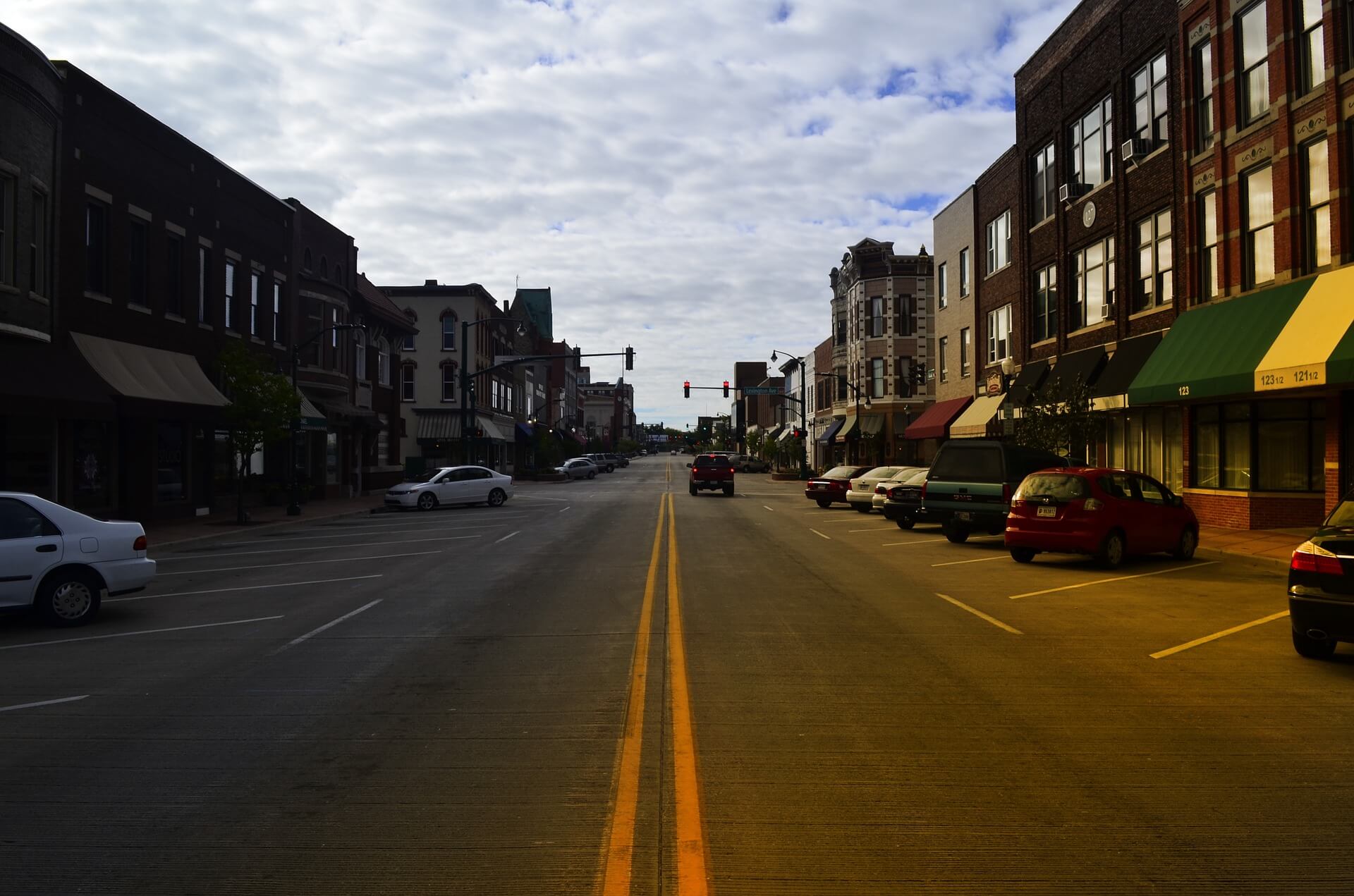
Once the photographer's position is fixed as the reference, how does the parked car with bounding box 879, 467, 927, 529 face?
facing away from the viewer and to the right of the viewer

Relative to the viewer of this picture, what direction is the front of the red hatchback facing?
facing away from the viewer and to the right of the viewer

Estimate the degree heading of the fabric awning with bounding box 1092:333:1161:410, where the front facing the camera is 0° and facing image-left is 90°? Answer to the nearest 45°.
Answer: approximately 45°

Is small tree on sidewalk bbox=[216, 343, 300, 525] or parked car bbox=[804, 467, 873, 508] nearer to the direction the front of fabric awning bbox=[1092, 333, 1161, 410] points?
the small tree on sidewalk

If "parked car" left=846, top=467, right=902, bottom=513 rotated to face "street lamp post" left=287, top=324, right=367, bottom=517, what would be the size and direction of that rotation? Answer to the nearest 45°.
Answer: approximately 135° to its left

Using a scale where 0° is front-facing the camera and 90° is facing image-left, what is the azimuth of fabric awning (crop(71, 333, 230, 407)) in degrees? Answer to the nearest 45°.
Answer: approximately 315°

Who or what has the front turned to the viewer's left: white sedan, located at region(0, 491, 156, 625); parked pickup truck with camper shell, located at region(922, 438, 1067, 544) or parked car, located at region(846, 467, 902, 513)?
the white sedan

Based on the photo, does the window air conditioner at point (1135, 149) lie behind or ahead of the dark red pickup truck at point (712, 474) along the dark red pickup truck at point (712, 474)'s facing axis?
behind

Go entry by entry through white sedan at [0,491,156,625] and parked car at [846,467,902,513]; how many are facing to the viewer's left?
1

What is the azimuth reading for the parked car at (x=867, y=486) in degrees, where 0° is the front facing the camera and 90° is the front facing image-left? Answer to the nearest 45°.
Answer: approximately 225°

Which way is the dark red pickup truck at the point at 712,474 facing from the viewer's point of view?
away from the camera

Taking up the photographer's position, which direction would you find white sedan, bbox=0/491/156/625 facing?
facing to the left of the viewer

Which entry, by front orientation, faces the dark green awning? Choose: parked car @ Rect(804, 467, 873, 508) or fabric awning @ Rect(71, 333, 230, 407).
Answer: the fabric awning
